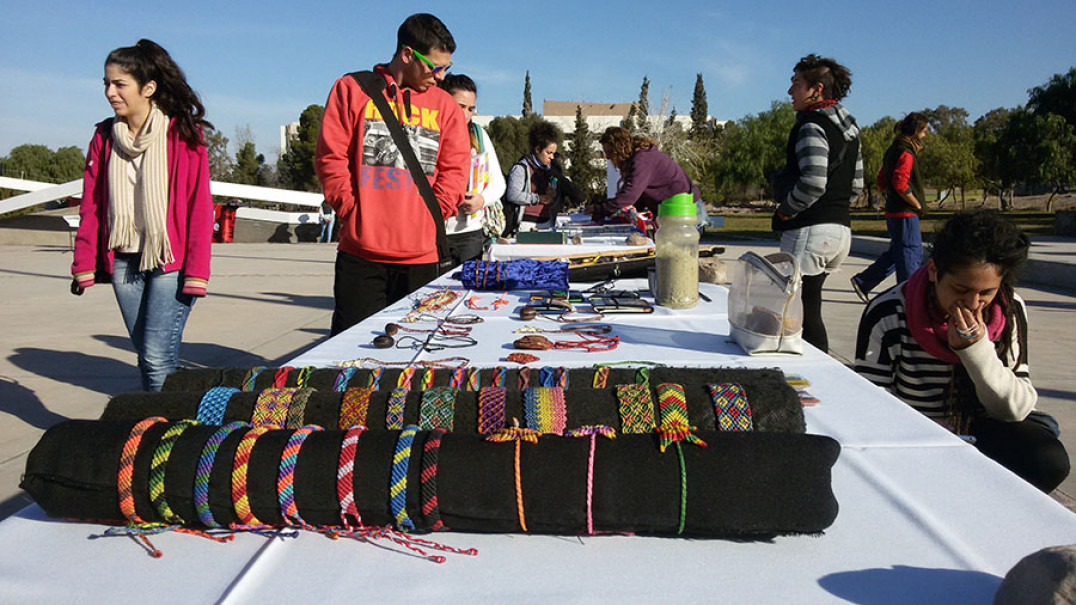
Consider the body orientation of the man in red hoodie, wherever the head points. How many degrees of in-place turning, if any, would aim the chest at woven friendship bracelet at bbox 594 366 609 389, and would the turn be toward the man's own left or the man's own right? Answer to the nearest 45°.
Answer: approximately 45° to the man's own right

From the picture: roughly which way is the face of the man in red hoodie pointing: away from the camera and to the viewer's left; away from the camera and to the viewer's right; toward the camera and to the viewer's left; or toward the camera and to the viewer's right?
toward the camera and to the viewer's right

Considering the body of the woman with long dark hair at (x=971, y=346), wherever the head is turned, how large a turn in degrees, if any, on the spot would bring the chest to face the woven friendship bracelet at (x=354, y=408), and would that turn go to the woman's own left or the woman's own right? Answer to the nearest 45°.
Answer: approximately 90° to the woman's own right

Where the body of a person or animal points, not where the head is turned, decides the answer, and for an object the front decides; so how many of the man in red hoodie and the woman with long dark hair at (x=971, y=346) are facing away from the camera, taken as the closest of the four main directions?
0

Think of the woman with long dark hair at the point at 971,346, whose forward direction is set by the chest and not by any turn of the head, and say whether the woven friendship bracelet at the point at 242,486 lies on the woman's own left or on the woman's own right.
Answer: on the woman's own right

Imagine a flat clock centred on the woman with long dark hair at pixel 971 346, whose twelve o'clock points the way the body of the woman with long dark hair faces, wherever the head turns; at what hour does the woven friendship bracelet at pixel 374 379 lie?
The woven friendship bracelet is roughly at 1 o'clock from the woman with long dark hair.

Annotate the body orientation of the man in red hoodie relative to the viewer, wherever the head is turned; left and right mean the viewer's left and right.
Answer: facing the viewer and to the right of the viewer
